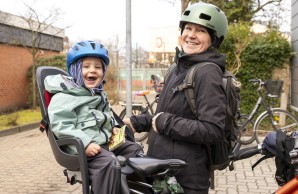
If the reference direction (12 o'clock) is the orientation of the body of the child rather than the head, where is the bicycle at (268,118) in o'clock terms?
The bicycle is roughly at 9 o'clock from the child.

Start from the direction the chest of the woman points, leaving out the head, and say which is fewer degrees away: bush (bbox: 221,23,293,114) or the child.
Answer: the child

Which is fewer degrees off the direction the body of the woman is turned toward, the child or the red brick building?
the child

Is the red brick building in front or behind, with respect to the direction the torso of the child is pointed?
behind

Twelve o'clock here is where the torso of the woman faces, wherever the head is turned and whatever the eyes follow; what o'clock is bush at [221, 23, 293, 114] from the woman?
The bush is roughly at 5 o'clock from the woman.

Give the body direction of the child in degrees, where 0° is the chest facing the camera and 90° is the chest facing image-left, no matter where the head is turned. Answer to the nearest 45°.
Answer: approximately 315°

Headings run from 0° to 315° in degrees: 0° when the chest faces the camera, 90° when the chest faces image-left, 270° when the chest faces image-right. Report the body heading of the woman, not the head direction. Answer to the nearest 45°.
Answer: approximately 45°
